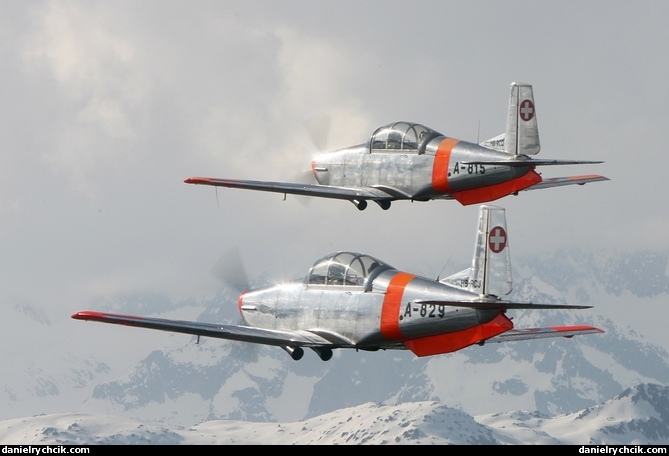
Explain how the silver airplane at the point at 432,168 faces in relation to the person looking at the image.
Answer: facing away from the viewer and to the left of the viewer

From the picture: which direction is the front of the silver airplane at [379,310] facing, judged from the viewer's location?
facing away from the viewer and to the left of the viewer
